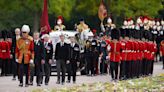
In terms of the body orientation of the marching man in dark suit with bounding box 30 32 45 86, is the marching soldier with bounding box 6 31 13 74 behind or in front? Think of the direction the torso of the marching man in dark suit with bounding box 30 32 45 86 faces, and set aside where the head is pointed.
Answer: behind

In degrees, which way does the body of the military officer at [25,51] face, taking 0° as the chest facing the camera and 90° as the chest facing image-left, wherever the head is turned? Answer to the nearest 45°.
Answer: approximately 0°
